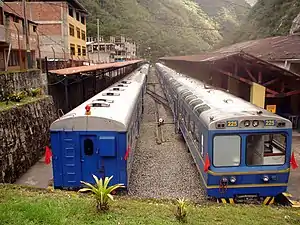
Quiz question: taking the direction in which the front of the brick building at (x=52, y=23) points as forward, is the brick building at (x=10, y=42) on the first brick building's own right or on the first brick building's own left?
on the first brick building's own right

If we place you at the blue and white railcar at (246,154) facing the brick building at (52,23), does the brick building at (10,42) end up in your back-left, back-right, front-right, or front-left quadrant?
front-left

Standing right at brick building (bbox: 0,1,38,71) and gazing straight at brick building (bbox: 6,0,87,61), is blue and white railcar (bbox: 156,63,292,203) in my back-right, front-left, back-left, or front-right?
back-right
